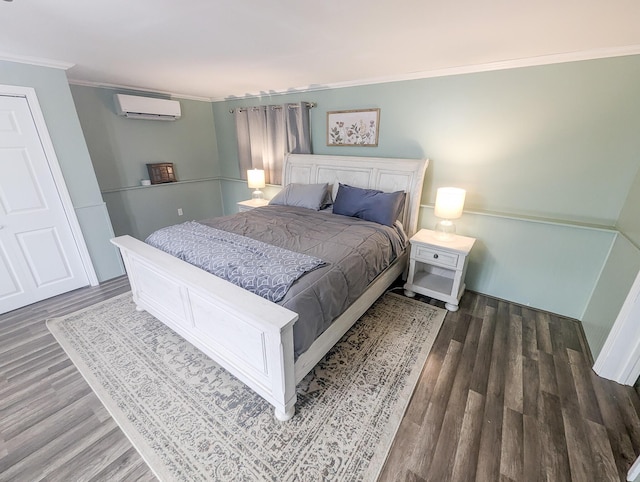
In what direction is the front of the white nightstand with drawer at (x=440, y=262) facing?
toward the camera

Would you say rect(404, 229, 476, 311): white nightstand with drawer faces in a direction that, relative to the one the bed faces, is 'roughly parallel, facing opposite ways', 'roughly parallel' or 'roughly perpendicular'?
roughly parallel

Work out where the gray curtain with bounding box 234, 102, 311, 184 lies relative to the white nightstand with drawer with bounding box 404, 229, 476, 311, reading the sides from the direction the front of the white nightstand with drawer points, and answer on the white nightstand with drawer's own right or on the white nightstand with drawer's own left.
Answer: on the white nightstand with drawer's own right

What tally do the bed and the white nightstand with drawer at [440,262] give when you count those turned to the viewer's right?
0

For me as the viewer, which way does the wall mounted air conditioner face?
facing the viewer and to the right of the viewer

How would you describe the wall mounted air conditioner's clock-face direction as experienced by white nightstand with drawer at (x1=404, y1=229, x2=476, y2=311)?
The wall mounted air conditioner is roughly at 3 o'clock from the white nightstand with drawer.

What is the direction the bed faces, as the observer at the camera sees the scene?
facing the viewer and to the left of the viewer

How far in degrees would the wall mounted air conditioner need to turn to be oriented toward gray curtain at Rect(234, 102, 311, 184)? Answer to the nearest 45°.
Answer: approximately 45° to its left
